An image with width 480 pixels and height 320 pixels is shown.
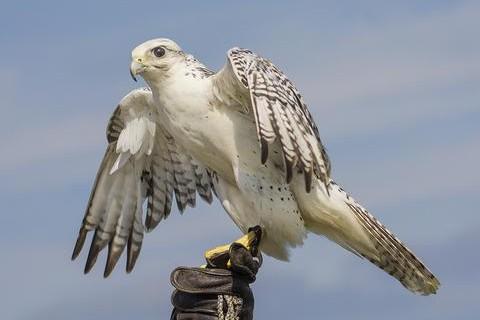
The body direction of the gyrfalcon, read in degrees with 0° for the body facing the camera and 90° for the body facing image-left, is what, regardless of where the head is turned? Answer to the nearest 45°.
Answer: approximately 45°
